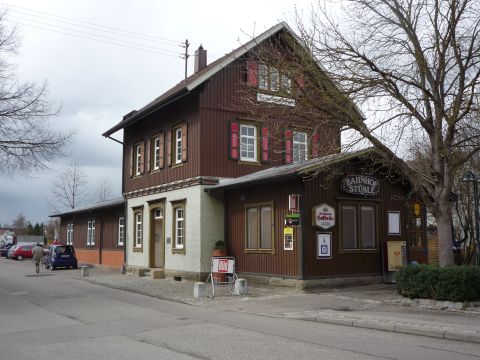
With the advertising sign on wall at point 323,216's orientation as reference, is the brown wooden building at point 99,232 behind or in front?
behind

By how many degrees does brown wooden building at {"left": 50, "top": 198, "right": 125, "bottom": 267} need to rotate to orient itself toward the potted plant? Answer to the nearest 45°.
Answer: approximately 45° to its left

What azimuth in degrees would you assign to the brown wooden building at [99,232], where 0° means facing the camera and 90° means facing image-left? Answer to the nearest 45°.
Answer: approximately 45°

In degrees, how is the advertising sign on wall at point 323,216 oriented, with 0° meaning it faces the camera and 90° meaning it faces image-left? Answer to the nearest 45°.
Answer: approximately 315°

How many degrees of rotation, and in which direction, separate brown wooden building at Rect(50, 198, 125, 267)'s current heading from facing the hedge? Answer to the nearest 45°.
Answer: approximately 45° to its left

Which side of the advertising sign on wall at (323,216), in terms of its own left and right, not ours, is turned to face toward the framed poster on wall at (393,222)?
left

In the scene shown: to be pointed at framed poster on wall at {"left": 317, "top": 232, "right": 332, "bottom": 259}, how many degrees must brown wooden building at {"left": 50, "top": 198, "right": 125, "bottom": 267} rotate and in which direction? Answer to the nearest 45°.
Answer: approximately 45° to its left

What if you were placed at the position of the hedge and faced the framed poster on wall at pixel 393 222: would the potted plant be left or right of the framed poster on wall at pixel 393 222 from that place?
left

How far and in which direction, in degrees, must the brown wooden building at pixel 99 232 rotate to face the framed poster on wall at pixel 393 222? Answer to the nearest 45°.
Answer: approximately 90° to its left
